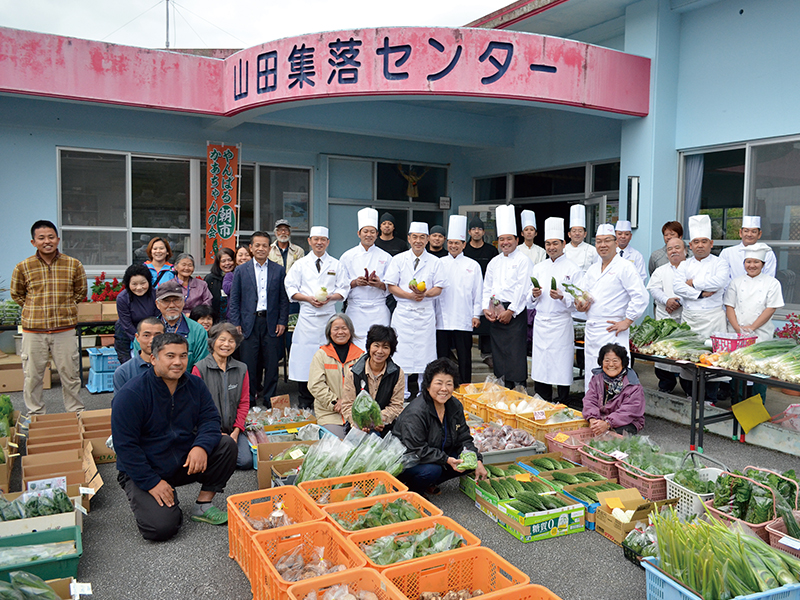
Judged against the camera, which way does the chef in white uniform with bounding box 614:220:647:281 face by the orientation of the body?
toward the camera

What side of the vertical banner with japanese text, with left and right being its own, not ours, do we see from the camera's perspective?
front

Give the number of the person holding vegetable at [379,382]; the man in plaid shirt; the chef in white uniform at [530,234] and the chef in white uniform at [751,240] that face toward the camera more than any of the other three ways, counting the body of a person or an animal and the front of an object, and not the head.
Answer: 4

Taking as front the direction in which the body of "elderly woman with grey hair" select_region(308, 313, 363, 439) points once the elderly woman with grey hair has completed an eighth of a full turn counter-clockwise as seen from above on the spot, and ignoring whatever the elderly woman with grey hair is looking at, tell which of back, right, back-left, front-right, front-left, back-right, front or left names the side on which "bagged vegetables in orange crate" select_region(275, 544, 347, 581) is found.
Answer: front-right

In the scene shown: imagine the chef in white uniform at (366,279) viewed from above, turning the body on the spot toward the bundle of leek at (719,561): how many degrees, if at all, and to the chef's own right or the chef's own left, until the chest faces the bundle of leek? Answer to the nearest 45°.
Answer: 0° — they already face it

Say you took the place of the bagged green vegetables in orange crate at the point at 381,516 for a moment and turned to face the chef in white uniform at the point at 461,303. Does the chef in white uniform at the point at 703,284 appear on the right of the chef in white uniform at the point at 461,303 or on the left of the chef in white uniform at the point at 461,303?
right

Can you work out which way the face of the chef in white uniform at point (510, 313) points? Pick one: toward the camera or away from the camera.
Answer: toward the camera

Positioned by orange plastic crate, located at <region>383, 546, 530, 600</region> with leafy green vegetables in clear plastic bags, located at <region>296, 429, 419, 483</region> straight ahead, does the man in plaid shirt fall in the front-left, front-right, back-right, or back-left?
front-left

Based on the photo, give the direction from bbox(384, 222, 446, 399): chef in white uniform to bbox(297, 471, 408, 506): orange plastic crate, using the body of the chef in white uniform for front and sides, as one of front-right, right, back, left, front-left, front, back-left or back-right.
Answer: front

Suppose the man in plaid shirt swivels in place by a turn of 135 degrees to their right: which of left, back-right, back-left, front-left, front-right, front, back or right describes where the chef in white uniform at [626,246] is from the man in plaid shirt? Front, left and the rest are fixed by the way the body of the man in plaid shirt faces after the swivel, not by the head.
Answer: back-right

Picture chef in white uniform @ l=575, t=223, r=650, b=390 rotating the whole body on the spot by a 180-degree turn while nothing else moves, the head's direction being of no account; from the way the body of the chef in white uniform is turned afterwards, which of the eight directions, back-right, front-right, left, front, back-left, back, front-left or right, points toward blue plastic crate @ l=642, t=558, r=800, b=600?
back-right

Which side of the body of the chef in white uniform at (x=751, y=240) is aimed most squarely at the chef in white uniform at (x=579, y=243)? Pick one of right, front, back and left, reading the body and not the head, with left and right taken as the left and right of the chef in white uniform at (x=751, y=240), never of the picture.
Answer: right

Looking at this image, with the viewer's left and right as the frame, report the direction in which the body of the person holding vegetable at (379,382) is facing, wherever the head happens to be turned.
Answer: facing the viewer

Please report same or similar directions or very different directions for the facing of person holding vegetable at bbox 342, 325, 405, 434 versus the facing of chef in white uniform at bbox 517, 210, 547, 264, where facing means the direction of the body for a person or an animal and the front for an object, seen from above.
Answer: same or similar directions

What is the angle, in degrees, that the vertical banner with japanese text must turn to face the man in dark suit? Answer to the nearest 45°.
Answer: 0° — it already faces them

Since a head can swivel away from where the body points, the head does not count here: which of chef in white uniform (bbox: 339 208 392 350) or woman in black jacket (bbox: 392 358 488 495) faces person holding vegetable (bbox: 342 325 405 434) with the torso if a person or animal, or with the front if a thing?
the chef in white uniform

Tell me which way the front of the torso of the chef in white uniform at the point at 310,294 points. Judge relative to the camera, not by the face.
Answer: toward the camera

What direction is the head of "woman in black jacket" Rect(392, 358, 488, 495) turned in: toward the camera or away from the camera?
toward the camera

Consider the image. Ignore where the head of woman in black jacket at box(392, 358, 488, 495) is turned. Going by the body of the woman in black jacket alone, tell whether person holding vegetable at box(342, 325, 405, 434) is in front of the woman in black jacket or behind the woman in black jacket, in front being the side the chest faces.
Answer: behind

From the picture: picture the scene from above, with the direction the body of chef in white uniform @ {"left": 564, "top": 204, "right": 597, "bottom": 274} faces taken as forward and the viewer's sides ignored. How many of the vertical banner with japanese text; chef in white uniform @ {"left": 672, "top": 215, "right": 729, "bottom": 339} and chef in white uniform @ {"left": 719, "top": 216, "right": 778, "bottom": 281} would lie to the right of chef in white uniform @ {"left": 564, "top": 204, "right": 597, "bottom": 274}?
1

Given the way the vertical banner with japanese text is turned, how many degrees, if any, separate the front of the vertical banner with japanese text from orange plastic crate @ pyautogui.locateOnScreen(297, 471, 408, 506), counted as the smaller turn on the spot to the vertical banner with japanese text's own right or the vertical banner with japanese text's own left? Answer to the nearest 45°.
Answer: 0° — it already faces it

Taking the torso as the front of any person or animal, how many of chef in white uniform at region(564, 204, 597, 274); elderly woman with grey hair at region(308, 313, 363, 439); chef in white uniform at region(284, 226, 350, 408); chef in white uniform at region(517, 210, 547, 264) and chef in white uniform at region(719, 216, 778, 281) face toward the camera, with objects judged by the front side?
5

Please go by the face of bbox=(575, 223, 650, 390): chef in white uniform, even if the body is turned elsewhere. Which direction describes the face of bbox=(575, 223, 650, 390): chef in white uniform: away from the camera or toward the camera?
toward the camera
